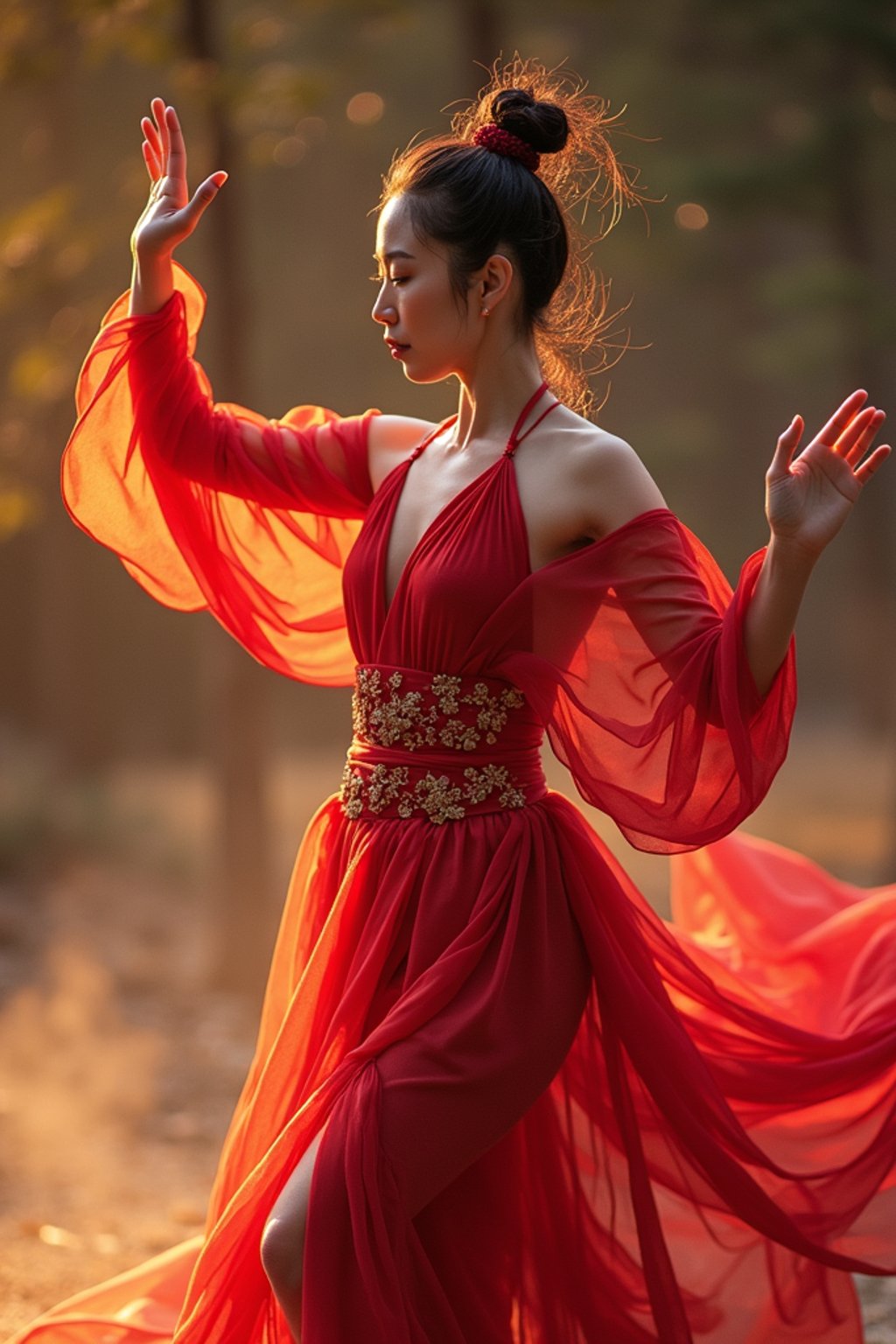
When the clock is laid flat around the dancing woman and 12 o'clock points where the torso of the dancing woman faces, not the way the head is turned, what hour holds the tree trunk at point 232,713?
The tree trunk is roughly at 4 o'clock from the dancing woman.

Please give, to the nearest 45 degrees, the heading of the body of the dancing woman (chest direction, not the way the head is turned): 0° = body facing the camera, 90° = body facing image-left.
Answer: approximately 45°

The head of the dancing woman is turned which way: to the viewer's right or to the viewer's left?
to the viewer's left
